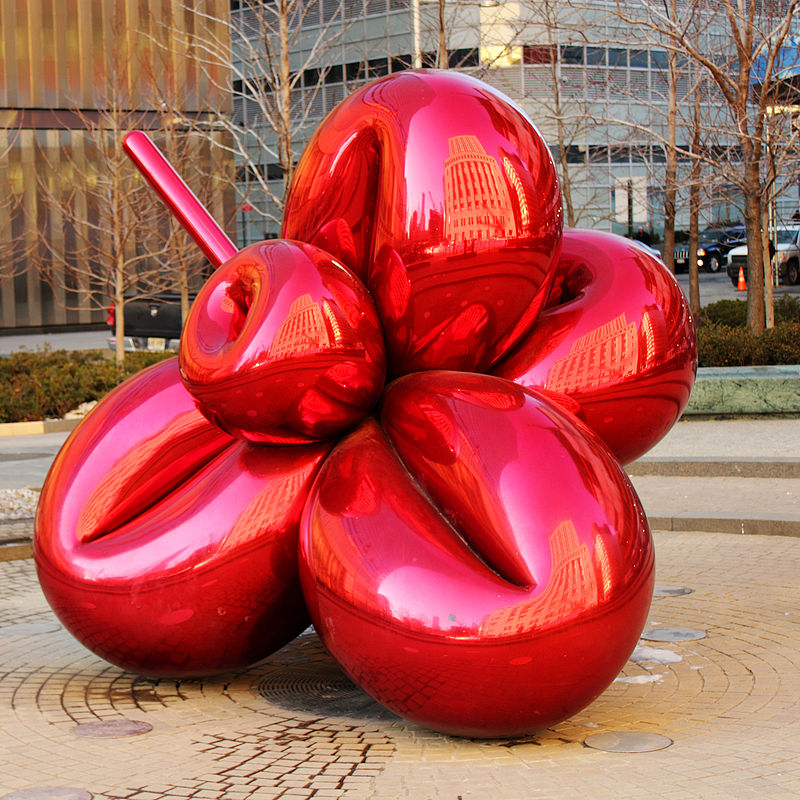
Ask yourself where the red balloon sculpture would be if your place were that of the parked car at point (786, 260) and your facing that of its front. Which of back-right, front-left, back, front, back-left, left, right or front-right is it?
front-left

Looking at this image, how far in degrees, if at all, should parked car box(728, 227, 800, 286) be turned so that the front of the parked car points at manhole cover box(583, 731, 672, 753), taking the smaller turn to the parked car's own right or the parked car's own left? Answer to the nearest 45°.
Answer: approximately 45° to the parked car's own left

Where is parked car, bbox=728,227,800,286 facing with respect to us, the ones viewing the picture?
facing the viewer and to the left of the viewer

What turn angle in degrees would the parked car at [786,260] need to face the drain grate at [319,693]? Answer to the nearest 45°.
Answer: approximately 45° to its left

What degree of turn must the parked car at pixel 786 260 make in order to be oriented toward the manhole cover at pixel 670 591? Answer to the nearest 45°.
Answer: approximately 45° to its left

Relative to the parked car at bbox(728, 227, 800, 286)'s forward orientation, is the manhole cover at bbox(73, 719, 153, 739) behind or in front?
in front

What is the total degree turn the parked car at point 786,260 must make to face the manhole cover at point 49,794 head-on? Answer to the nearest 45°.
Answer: approximately 45° to its left

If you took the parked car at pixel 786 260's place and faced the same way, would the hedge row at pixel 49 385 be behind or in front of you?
in front
